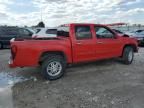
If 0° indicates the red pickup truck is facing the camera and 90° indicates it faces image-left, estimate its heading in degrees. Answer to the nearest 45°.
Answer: approximately 225°

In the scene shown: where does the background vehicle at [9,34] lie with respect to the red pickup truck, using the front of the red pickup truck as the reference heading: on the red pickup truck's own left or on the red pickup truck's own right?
on the red pickup truck's own left
